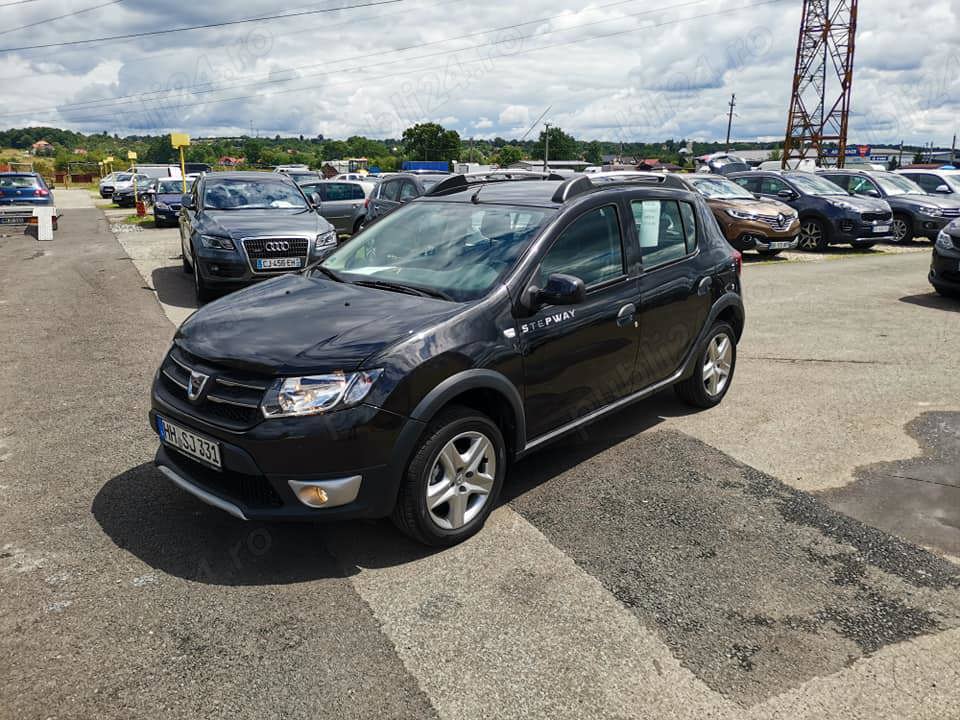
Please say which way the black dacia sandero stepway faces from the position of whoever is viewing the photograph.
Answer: facing the viewer and to the left of the viewer

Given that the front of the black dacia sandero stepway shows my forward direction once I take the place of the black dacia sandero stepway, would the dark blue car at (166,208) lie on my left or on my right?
on my right

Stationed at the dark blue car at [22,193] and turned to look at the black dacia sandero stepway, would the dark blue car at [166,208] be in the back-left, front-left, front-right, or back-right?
front-left

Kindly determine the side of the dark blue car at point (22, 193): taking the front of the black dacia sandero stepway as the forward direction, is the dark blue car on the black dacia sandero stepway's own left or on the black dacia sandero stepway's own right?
on the black dacia sandero stepway's own right
